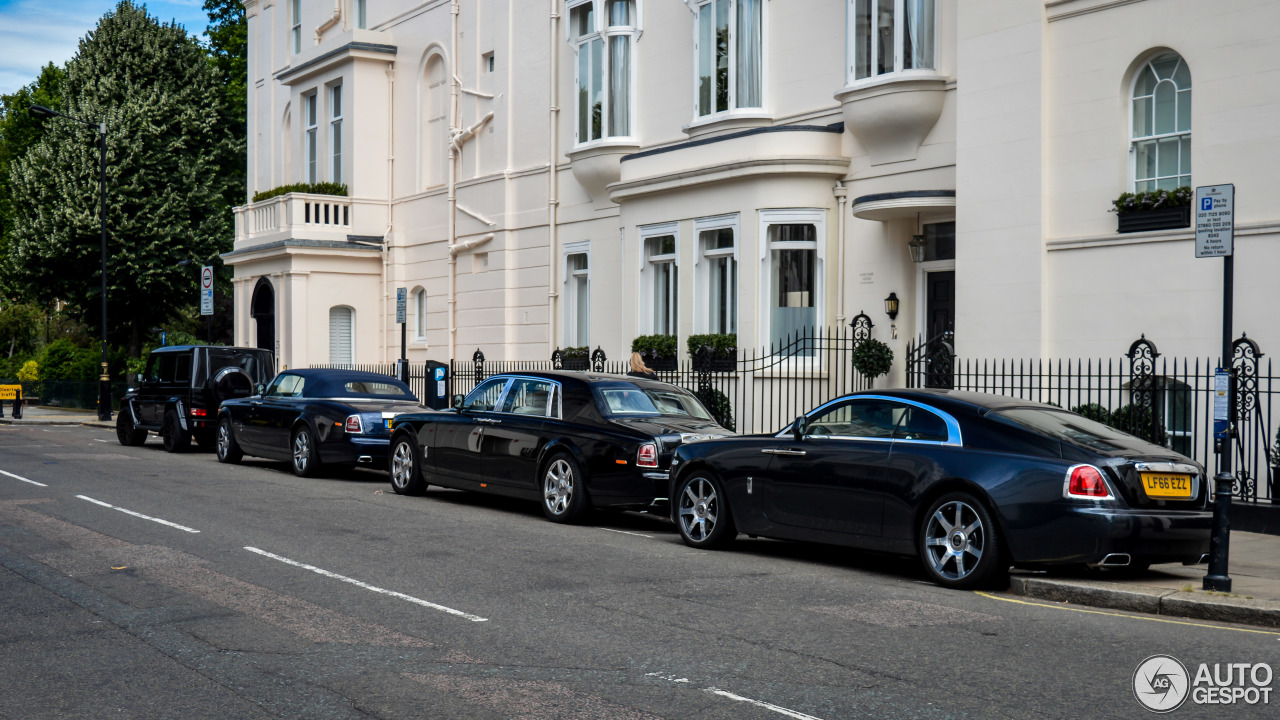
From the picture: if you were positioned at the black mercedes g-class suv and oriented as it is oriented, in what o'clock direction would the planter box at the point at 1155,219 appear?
The planter box is roughly at 6 o'clock from the black mercedes g-class suv.

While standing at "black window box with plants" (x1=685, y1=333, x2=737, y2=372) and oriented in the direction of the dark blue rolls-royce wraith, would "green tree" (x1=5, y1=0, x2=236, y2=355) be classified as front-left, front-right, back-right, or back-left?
back-right

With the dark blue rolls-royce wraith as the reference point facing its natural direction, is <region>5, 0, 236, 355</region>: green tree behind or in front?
in front

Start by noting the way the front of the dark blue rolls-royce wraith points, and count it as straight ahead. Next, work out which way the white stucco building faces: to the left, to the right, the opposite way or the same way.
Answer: to the left

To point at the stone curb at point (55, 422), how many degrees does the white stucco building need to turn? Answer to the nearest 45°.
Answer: approximately 90° to its right

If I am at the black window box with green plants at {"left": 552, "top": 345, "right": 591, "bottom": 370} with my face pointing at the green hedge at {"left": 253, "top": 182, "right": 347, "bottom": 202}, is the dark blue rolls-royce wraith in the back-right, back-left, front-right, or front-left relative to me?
back-left

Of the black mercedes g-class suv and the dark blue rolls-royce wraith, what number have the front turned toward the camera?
0

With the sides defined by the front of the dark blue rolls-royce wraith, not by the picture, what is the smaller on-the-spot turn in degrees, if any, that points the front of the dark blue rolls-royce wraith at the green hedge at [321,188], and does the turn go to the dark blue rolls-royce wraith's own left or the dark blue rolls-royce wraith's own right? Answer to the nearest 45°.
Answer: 0° — it already faces it

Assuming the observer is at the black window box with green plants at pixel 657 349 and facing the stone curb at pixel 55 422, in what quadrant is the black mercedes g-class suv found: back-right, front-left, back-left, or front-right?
front-left

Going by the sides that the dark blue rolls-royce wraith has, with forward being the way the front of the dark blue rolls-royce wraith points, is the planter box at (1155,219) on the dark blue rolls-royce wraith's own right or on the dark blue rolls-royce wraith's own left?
on the dark blue rolls-royce wraith's own right

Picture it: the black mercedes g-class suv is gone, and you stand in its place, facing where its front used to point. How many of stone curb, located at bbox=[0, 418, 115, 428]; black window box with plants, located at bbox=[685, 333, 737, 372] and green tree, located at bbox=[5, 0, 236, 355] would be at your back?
1

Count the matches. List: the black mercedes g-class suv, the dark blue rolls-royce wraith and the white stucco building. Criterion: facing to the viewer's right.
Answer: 0

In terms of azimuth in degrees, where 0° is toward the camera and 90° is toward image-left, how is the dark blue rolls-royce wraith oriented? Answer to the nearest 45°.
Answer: approximately 135°

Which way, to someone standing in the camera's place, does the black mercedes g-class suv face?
facing away from the viewer and to the left of the viewer

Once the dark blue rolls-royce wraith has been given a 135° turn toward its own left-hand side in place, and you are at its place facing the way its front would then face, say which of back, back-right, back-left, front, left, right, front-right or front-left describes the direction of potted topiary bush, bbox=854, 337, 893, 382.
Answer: back
